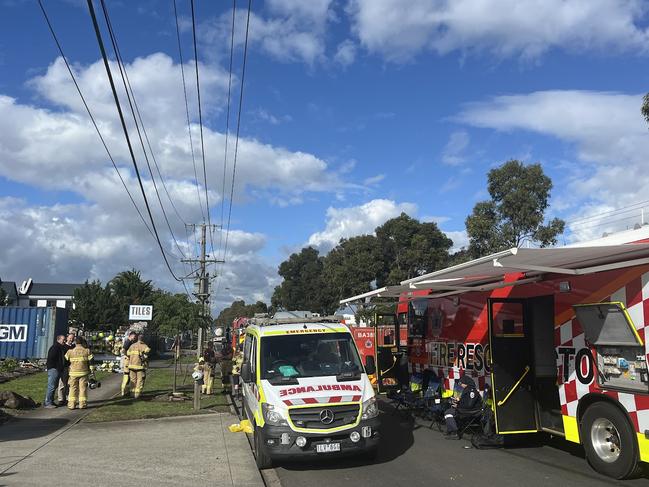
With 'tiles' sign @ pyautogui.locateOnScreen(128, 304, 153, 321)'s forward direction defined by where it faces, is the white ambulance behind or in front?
in front

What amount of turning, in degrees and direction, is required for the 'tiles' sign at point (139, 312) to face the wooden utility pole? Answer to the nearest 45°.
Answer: approximately 45° to its left

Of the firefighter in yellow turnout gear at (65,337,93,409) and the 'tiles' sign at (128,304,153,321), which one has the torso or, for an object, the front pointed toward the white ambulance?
the 'tiles' sign

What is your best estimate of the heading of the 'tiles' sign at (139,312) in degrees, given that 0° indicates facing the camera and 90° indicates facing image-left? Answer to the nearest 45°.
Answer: approximately 0°

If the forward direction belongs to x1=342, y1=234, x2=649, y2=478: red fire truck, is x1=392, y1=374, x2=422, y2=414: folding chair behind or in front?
in front

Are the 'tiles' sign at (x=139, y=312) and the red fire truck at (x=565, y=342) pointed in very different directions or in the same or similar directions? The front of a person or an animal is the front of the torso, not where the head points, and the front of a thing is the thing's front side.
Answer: very different directions
